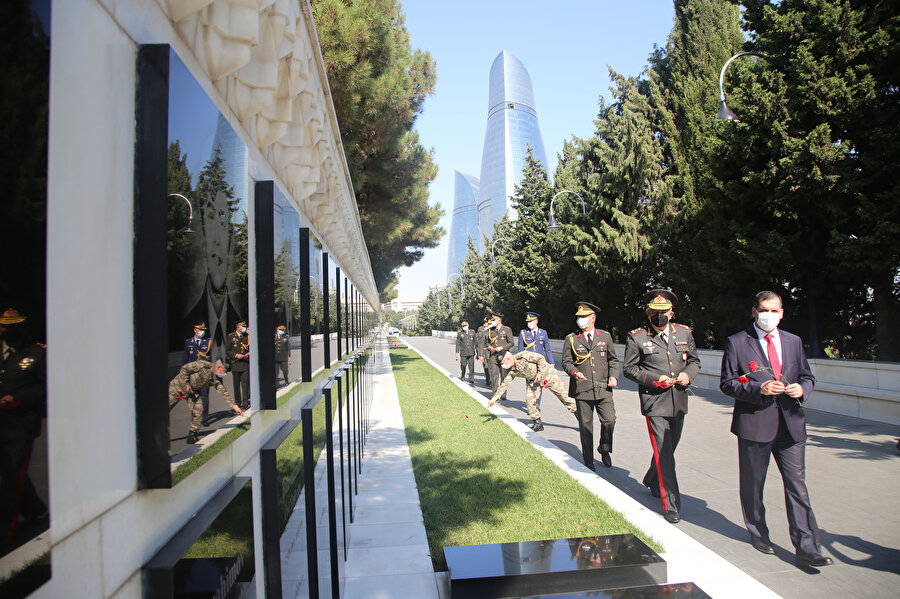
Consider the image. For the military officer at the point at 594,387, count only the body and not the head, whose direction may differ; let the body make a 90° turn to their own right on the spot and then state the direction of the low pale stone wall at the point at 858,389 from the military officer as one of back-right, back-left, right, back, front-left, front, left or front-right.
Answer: back-right

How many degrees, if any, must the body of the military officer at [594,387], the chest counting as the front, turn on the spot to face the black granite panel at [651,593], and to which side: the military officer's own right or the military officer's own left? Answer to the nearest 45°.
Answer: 0° — they already face it

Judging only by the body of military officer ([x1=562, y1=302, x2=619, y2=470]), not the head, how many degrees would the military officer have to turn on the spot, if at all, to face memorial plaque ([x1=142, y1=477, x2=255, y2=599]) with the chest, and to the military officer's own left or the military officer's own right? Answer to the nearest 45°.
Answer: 0° — they already face it

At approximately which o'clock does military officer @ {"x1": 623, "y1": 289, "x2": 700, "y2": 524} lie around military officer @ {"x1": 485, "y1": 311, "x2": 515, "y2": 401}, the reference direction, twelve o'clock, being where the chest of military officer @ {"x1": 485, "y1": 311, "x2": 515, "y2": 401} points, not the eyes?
military officer @ {"x1": 623, "y1": 289, "x2": 700, "y2": 524} is roughly at 10 o'clock from military officer @ {"x1": 485, "y1": 311, "x2": 515, "y2": 401}.

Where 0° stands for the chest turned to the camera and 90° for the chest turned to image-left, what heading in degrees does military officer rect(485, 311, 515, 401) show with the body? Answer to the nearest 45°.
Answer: approximately 45°

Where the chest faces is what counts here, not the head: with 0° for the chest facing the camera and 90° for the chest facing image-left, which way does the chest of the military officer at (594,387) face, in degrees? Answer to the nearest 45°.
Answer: approximately 0°
